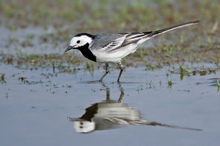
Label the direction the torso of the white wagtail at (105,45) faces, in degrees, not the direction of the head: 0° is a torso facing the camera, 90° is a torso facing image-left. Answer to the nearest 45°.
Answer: approximately 90°
